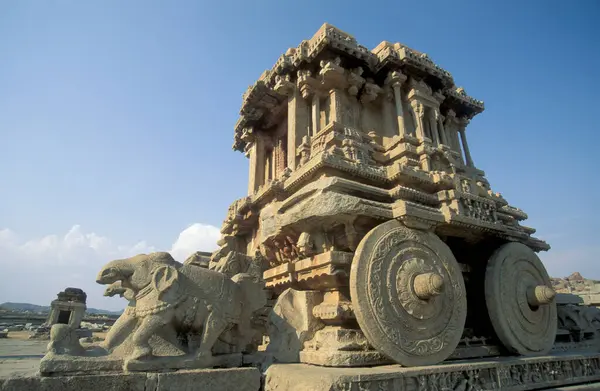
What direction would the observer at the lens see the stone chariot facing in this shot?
facing the viewer and to the left of the viewer

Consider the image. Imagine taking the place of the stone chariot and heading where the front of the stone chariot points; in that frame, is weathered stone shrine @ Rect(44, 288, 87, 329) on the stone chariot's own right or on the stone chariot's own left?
on the stone chariot's own right
